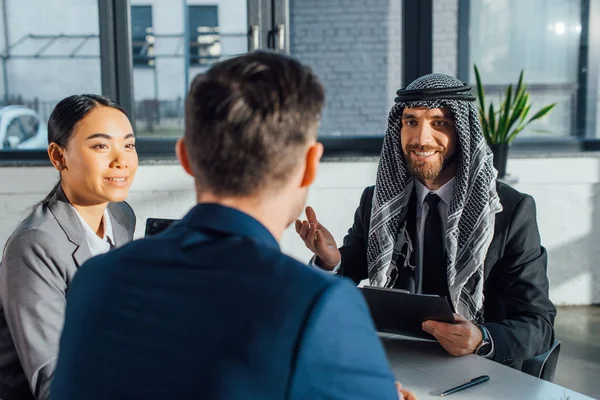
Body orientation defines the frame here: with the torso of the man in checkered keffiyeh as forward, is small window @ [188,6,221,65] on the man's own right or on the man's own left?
on the man's own right

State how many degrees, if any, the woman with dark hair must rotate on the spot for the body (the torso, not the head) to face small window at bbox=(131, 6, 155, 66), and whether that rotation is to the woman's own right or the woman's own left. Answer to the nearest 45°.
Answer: approximately 135° to the woman's own left

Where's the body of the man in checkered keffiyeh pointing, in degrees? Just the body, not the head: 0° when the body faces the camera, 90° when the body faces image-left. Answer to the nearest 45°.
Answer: approximately 45°

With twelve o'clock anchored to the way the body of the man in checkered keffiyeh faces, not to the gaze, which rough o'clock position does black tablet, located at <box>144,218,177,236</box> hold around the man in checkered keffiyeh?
The black tablet is roughly at 1 o'clock from the man in checkered keffiyeh.

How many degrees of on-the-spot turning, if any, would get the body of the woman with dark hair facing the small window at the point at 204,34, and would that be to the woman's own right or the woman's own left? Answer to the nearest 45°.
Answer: approximately 135° to the woman's own left

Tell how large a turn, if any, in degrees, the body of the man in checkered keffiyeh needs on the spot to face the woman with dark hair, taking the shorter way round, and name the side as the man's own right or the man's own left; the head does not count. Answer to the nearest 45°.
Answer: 0° — they already face them

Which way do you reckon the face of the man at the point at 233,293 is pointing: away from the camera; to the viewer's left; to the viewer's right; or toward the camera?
away from the camera

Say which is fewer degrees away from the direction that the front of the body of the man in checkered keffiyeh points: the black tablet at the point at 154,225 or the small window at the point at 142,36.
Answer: the black tablet

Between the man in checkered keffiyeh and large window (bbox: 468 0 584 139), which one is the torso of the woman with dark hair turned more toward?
the man in checkered keffiyeh

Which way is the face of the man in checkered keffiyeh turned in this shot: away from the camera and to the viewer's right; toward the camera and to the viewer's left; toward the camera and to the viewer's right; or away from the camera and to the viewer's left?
toward the camera and to the viewer's left

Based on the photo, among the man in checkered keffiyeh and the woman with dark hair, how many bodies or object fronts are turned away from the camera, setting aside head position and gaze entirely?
0

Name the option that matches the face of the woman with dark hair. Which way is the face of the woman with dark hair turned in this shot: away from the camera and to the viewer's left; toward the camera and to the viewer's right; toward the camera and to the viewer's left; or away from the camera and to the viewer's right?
toward the camera and to the viewer's right

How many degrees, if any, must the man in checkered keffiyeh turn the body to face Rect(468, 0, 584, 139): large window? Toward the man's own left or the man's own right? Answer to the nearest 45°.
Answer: approximately 135° to the man's own right

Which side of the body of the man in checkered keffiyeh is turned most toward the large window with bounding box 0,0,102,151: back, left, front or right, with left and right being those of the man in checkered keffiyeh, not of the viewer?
right

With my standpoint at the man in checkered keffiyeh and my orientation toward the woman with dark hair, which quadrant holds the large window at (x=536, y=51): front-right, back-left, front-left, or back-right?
back-right

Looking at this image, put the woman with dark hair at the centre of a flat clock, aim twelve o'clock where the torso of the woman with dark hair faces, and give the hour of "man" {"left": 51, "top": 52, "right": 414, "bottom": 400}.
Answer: The man is roughly at 1 o'clock from the woman with dark hair.
